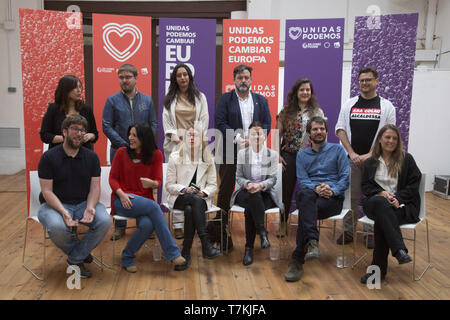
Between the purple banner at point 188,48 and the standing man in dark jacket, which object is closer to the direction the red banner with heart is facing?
the standing man in dark jacket

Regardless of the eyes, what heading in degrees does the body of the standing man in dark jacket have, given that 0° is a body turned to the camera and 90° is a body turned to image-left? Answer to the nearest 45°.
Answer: approximately 0°

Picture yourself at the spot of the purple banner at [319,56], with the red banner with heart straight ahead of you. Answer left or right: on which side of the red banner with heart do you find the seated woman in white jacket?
left

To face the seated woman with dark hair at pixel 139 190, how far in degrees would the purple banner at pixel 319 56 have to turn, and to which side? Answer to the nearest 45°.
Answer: approximately 45° to its right

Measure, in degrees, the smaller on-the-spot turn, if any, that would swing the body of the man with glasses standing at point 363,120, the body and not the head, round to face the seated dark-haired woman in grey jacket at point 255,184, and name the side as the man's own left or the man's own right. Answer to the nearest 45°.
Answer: approximately 45° to the man's own right

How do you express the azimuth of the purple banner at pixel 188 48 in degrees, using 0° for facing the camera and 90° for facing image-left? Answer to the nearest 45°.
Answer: approximately 0°
